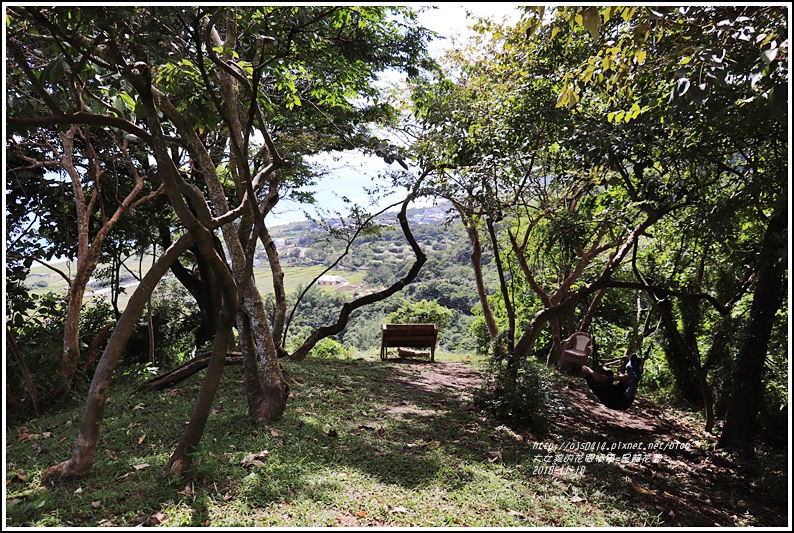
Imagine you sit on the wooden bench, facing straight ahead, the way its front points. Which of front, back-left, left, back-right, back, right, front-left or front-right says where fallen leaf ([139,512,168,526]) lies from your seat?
back

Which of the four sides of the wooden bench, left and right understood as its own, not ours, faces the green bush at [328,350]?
left

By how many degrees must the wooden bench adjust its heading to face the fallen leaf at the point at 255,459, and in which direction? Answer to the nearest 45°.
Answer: approximately 180°

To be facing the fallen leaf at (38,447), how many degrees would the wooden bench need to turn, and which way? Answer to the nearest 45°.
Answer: approximately 135° to its left

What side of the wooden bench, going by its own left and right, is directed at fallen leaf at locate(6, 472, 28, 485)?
back

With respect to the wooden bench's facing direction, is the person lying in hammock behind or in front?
behind

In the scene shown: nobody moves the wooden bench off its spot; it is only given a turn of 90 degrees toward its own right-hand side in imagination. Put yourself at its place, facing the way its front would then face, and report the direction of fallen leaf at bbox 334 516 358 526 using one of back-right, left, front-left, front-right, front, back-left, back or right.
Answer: right

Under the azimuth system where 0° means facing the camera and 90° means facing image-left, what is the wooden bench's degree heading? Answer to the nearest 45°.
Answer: approximately 180°

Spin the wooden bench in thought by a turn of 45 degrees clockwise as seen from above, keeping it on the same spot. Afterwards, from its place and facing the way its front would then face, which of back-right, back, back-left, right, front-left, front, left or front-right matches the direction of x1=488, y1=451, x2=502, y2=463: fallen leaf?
back-right
